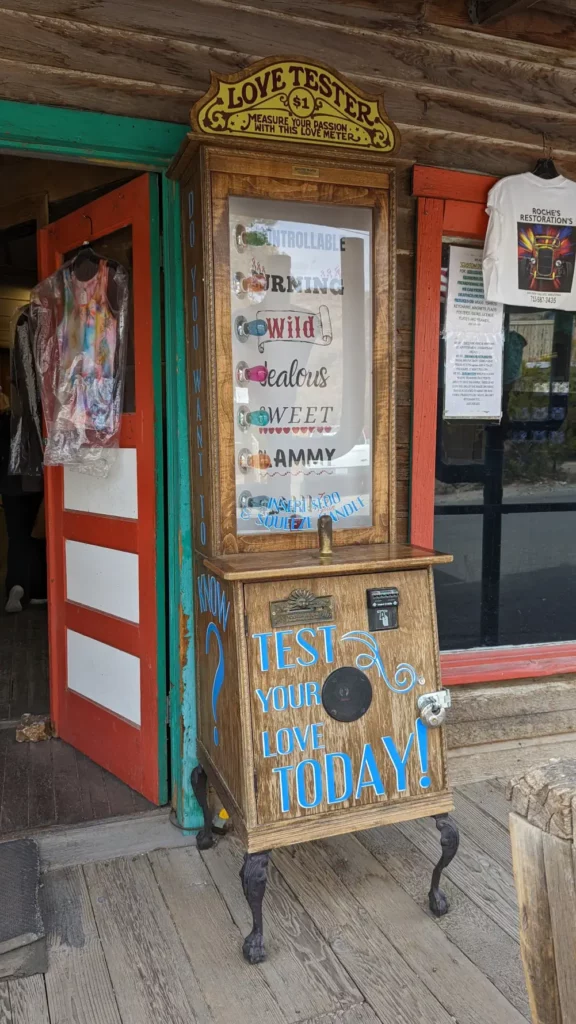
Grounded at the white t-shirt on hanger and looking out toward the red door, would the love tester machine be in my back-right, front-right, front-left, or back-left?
front-left

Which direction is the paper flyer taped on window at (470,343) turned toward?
toward the camera

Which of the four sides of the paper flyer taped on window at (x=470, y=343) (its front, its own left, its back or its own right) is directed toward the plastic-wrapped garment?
right

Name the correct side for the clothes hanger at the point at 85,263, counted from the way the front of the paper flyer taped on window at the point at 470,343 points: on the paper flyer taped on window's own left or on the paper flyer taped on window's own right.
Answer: on the paper flyer taped on window's own right

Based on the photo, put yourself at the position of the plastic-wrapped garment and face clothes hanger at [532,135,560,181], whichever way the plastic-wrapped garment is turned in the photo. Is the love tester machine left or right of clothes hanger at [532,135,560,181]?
right

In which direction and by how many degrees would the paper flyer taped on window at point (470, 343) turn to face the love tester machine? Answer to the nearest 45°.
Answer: approximately 45° to its right

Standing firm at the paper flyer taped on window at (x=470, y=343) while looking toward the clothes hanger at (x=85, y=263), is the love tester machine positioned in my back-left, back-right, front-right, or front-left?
front-left
